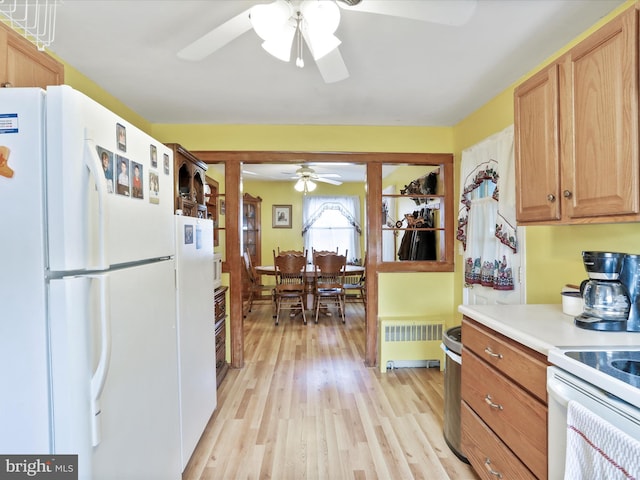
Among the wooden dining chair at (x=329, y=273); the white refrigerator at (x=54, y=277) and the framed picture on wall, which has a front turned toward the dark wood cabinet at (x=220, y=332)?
the framed picture on wall

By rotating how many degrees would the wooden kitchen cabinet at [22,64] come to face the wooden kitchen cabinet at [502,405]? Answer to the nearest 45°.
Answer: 0° — it already faces it

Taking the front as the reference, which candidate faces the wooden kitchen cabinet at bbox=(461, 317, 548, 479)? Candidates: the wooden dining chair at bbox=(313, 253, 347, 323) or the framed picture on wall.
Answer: the framed picture on wall

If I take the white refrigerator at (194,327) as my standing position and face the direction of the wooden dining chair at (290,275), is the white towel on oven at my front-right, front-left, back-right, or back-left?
back-right

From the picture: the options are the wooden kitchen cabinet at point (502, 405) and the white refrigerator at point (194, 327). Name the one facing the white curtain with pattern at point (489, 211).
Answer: the white refrigerator

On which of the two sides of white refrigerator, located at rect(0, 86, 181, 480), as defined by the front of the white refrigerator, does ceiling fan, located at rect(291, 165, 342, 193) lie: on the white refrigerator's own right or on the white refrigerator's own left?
on the white refrigerator's own left

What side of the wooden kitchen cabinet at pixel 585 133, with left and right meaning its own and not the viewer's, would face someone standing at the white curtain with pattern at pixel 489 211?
right

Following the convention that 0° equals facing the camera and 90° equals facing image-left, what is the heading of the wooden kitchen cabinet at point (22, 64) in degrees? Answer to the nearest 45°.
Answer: approximately 315°

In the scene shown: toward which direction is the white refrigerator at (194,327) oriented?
to the viewer's right

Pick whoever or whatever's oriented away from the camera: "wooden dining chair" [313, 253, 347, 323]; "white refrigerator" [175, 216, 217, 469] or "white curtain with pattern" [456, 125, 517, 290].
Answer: the wooden dining chair

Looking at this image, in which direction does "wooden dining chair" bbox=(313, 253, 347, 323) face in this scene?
away from the camera

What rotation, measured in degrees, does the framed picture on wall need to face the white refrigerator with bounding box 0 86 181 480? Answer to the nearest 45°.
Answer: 0° — it already faces it

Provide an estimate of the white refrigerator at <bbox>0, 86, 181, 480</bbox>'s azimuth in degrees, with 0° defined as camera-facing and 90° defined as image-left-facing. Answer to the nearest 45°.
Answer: approximately 315°
